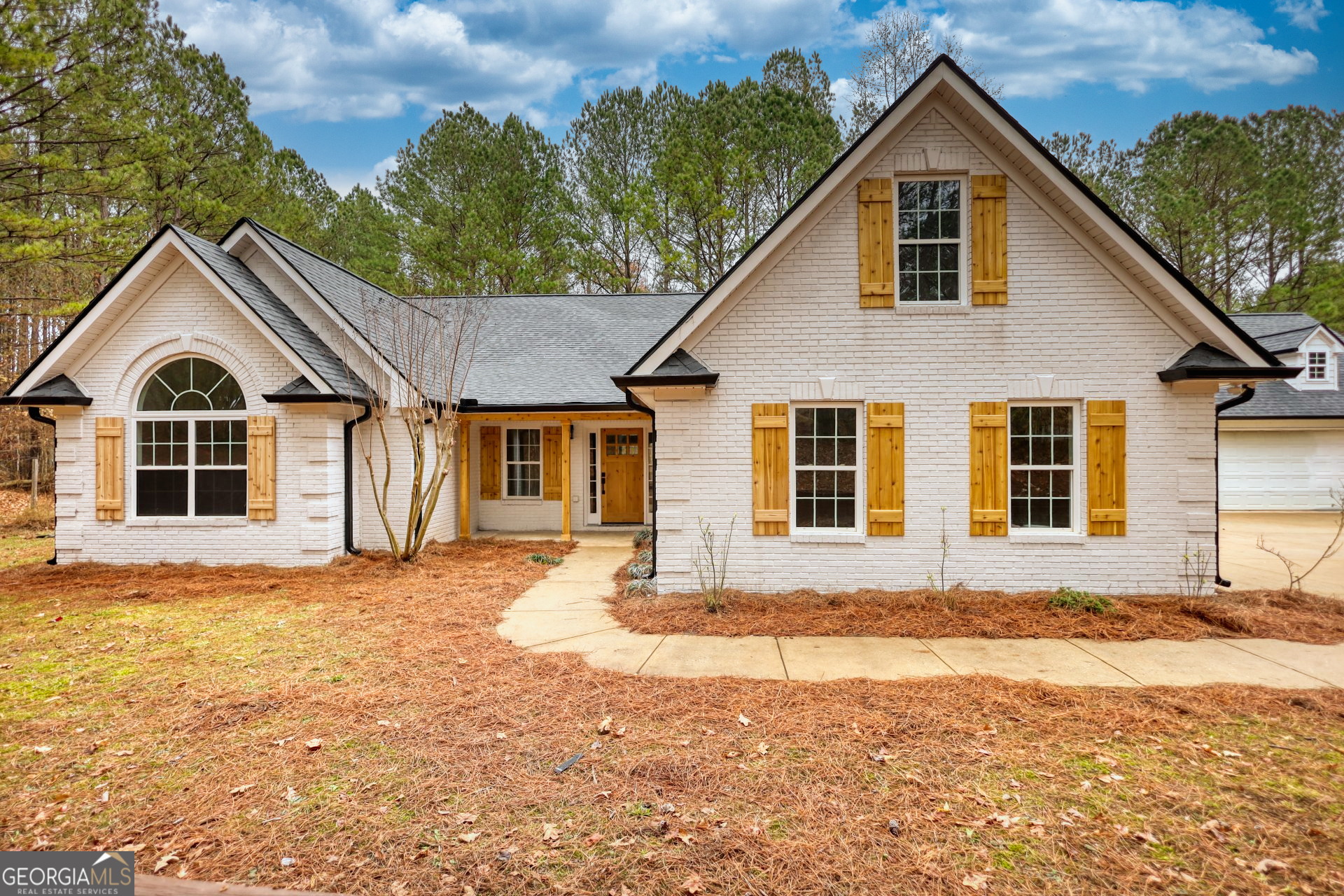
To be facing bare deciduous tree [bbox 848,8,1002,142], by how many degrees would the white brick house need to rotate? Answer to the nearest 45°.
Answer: approximately 180°

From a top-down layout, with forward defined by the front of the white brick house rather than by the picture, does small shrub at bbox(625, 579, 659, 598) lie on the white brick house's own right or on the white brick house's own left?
on the white brick house's own right

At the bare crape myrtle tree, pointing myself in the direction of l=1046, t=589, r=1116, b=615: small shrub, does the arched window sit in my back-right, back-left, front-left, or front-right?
back-right

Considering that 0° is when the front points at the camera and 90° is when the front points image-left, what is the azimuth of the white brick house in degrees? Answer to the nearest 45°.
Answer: approximately 0°
